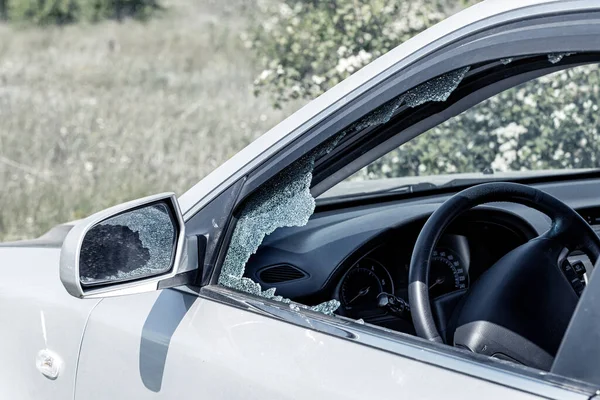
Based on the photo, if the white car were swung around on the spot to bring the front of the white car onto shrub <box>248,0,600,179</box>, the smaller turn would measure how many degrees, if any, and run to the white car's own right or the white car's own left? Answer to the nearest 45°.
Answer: approximately 45° to the white car's own right

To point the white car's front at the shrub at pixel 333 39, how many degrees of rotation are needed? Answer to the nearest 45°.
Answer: approximately 45° to its right

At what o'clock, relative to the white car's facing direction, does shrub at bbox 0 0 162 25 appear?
The shrub is roughly at 1 o'clock from the white car.

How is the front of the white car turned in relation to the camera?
facing away from the viewer and to the left of the viewer
